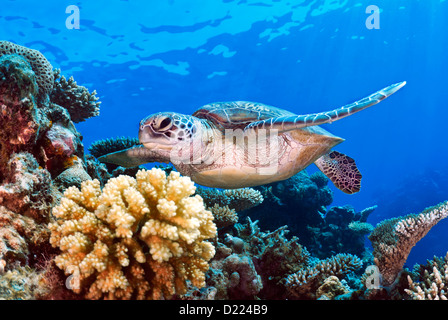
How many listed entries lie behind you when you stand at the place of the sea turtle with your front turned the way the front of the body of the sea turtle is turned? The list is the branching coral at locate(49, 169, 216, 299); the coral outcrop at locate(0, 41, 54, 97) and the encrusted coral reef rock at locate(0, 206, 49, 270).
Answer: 0

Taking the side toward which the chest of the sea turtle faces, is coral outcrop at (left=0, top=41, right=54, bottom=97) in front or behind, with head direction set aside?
in front

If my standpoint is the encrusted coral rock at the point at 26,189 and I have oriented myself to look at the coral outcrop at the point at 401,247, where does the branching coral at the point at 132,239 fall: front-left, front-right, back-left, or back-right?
front-right

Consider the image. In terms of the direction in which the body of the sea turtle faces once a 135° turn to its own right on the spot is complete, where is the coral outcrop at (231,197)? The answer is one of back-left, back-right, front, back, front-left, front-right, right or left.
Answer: front

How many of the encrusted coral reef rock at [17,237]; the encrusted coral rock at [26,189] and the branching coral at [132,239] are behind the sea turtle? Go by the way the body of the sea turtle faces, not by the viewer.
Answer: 0

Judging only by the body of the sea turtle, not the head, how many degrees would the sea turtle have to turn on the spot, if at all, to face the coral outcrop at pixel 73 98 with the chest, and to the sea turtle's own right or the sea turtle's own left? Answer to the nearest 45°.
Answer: approximately 45° to the sea turtle's own right

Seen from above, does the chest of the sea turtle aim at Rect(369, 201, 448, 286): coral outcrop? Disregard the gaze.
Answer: no

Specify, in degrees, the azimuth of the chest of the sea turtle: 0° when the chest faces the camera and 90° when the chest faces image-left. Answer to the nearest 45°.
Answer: approximately 45°

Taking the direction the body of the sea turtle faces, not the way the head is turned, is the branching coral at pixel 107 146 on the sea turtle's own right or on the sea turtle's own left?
on the sea turtle's own right

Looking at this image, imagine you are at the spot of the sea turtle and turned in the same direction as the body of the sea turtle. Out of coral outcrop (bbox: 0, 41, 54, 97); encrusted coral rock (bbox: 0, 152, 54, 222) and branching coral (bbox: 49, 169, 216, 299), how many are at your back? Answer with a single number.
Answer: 0
